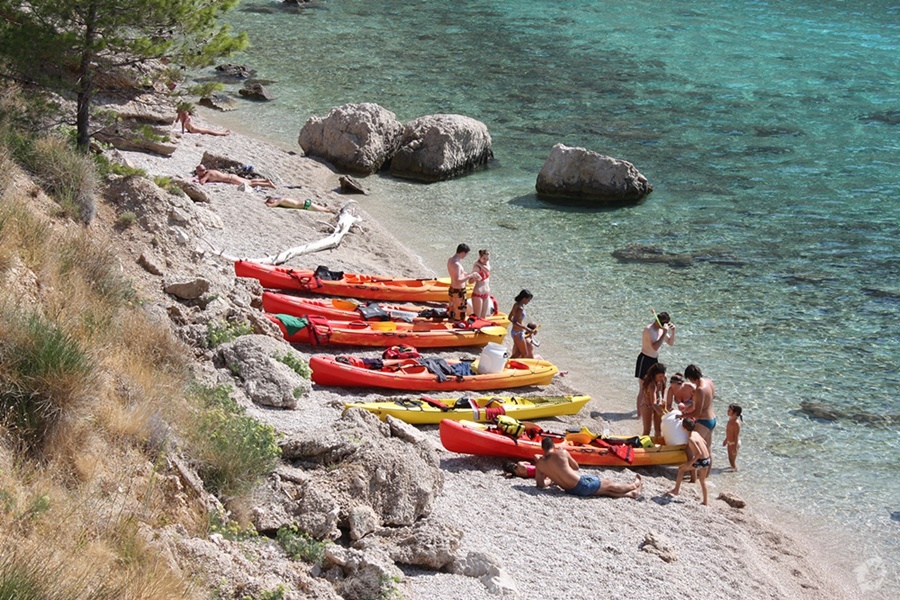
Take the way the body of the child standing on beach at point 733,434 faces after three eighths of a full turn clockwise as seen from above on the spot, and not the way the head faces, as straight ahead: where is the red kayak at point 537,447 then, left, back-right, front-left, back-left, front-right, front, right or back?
back

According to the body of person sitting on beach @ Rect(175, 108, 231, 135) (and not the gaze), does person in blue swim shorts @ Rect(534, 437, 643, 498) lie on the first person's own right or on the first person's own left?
on the first person's own right

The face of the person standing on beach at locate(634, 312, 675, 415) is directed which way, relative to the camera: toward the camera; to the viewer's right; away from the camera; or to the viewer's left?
to the viewer's right

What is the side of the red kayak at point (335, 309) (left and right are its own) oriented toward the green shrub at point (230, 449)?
left

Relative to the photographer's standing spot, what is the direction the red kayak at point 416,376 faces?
facing to the left of the viewer

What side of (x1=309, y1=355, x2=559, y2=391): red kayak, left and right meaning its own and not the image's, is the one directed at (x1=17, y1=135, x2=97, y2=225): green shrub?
front

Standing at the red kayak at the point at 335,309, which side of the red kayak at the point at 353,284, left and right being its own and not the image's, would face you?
left

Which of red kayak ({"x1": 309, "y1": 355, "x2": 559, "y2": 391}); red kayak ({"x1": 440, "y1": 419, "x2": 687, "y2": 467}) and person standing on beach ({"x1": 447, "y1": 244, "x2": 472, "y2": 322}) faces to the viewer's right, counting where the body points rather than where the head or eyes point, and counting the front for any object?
the person standing on beach

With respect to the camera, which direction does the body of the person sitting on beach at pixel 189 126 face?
to the viewer's right

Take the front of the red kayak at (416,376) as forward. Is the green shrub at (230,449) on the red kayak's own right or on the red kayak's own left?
on the red kayak's own left

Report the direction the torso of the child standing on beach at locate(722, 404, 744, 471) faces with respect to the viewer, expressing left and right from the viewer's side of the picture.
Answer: facing to the left of the viewer

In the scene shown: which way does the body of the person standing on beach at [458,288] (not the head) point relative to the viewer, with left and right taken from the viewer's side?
facing to the right of the viewer
